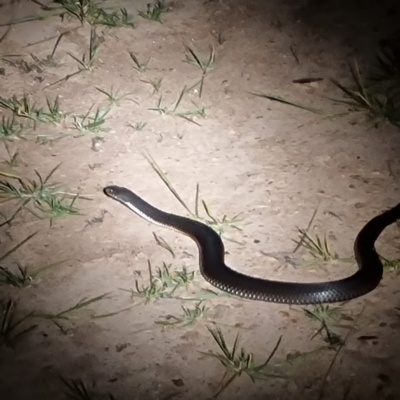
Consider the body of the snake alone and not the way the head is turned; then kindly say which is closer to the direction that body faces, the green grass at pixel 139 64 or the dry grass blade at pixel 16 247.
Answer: the dry grass blade

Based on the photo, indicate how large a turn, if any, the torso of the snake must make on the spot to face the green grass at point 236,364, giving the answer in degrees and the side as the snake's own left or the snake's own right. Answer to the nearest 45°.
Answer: approximately 90° to the snake's own left

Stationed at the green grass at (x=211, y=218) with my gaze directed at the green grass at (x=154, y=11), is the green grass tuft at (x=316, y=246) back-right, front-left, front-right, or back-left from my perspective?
back-right

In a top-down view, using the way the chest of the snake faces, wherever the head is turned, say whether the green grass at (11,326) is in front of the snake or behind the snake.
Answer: in front

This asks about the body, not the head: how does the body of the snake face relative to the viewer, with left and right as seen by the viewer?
facing to the left of the viewer

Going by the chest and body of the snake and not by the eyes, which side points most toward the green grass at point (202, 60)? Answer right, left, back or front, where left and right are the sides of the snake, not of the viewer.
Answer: right

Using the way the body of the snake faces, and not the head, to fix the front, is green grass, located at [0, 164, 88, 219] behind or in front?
in front

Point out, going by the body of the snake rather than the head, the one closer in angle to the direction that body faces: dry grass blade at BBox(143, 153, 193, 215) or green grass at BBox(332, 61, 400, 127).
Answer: the dry grass blade

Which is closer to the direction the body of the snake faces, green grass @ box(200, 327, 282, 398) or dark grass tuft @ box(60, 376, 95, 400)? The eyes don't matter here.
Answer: the dark grass tuft

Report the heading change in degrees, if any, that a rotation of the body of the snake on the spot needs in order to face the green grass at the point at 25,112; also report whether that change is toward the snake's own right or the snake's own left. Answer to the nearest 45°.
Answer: approximately 45° to the snake's own right

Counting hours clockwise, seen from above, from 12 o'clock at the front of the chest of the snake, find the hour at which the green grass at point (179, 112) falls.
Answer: The green grass is roughly at 2 o'clock from the snake.

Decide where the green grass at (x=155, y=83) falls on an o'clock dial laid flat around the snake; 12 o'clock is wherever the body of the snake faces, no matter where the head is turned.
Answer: The green grass is roughly at 2 o'clock from the snake.

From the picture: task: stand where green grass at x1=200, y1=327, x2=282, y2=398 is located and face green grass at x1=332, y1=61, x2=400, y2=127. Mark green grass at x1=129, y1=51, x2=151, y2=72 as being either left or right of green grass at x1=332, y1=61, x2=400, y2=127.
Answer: left

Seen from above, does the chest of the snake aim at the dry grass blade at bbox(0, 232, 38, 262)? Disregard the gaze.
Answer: yes
